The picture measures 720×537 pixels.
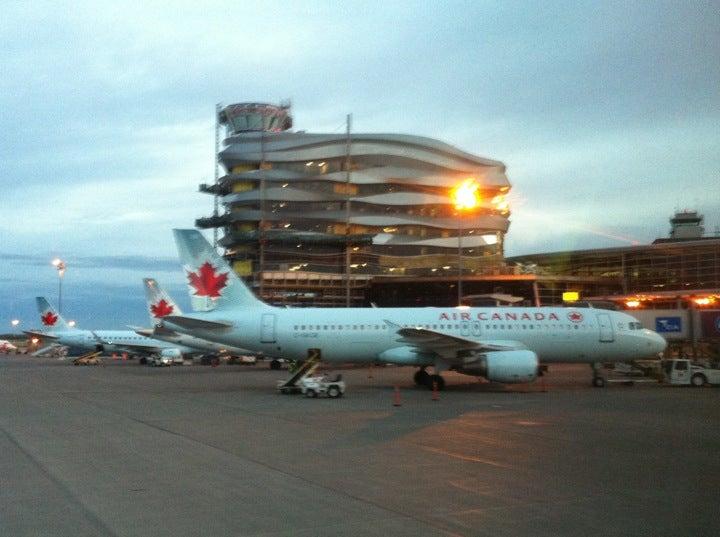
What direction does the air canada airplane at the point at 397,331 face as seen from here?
to the viewer's right

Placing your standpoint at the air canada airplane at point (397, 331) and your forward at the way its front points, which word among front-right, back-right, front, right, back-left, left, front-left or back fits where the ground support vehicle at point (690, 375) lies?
front

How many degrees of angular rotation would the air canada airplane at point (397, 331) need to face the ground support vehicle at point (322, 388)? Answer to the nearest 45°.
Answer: approximately 135° to its right

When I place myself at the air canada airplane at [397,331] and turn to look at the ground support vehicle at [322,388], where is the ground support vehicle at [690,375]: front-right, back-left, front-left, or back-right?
back-left

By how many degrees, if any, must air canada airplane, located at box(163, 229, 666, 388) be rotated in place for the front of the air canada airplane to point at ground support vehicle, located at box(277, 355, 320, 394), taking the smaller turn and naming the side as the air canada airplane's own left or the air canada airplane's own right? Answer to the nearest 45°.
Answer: approximately 135° to the air canada airplane's own right
